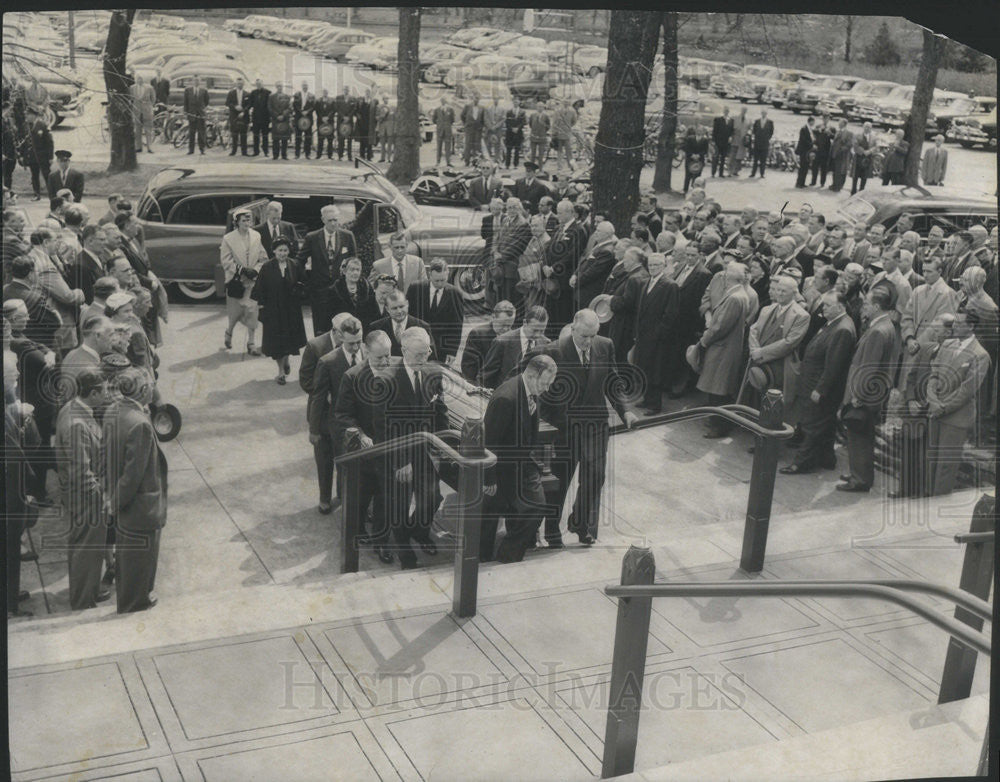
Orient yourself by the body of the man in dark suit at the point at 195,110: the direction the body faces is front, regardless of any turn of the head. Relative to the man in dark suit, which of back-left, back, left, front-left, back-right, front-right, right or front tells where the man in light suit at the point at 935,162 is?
left

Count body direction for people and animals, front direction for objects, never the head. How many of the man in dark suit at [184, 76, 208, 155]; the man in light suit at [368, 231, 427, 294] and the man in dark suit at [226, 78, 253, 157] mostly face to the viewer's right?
0

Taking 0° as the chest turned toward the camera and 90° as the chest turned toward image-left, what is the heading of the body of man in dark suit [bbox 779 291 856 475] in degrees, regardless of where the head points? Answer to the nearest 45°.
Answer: approximately 90°

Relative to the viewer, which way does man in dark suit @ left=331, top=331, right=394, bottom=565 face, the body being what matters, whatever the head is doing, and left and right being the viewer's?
facing the viewer and to the right of the viewer

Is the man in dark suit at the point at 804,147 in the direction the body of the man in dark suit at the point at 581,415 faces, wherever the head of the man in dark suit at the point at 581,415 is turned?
no

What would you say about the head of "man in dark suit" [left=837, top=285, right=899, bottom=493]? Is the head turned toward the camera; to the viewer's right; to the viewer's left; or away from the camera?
to the viewer's left

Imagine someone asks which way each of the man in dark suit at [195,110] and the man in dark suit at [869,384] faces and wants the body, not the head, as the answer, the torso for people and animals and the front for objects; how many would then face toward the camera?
1

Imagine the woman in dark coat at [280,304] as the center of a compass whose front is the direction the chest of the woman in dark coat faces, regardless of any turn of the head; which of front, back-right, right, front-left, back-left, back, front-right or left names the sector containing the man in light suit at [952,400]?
left

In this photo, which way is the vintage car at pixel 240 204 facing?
to the viewer's right

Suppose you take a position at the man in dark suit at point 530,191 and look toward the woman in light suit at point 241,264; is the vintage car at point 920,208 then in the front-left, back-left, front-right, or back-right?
back-left

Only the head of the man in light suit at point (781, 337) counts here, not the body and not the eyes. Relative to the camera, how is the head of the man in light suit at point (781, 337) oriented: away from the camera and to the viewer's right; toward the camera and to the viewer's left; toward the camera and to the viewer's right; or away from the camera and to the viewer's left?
toward the camera and to the viewer's left

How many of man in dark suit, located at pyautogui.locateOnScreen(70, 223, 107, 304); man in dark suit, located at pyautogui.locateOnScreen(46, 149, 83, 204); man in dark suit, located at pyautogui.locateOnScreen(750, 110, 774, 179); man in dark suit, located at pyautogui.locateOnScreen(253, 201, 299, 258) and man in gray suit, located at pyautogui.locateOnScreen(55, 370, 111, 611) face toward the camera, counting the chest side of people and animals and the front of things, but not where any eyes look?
3

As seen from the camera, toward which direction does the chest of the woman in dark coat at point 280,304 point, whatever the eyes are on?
toward the camera

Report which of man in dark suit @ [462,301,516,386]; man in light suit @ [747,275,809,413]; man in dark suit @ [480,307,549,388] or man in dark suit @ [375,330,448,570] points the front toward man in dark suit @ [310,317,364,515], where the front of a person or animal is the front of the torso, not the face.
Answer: the man in light suit

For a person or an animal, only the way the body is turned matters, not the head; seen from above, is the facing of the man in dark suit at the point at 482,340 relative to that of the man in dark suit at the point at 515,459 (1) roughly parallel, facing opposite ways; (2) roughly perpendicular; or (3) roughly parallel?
roughly parallel

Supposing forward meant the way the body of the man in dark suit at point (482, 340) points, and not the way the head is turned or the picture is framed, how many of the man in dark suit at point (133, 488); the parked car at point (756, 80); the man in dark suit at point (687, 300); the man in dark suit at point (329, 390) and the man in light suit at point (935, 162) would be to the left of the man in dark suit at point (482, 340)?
3

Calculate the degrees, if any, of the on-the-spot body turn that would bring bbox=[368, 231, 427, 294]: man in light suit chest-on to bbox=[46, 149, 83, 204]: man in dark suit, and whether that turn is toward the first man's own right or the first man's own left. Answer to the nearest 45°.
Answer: approximately 90° to the first man's own right
